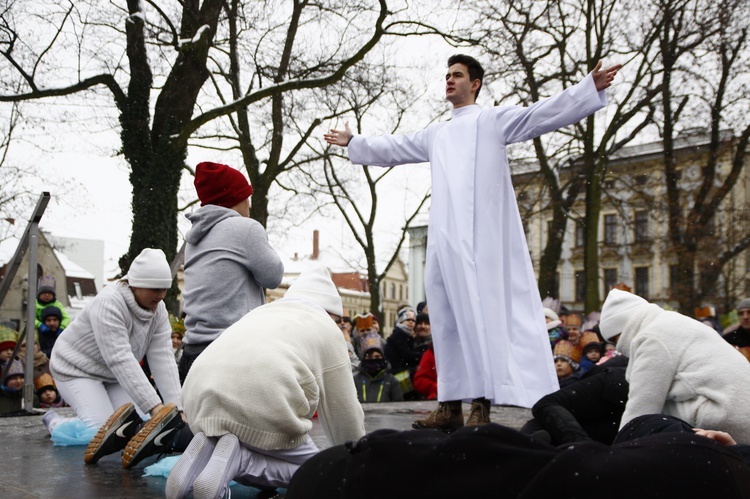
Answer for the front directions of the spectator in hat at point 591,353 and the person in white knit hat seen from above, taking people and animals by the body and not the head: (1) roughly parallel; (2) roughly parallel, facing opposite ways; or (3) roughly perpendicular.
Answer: roughly perpendicular

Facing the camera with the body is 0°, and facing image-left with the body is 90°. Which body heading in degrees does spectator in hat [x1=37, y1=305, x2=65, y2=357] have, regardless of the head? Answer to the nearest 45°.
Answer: approximately 0°

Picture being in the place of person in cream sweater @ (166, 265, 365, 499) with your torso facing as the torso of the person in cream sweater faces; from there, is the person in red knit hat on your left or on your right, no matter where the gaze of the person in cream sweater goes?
on your left

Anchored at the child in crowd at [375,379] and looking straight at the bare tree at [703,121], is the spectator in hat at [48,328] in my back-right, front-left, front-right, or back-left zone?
back-left

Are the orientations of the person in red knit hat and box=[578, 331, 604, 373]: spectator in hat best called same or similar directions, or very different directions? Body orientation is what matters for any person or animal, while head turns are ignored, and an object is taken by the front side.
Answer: very different directions

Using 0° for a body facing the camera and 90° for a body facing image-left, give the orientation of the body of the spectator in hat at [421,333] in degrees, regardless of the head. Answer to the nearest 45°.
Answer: approximately 0°

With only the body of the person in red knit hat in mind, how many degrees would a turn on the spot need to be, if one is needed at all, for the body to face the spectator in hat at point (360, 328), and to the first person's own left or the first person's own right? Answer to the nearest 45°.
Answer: approximately 45° to the first person's own left

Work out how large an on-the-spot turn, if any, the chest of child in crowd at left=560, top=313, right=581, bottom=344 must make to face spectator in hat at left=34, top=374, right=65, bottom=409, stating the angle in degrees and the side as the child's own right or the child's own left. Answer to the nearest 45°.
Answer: approximately 45° to the child's own right

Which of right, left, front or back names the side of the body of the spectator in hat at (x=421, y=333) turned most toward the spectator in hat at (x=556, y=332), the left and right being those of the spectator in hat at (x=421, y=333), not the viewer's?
left

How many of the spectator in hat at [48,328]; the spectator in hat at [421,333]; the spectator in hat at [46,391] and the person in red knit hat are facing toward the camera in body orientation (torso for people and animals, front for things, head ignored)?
3

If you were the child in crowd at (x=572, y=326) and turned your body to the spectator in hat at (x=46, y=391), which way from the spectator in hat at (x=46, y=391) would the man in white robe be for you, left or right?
left

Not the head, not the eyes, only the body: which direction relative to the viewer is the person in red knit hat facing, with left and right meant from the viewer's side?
facing away from the viewer and to the right of the viewer
